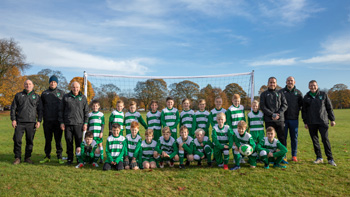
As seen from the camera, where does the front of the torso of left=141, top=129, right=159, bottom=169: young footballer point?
toward the camera

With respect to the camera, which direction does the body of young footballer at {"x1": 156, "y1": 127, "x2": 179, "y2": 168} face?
toward the camera

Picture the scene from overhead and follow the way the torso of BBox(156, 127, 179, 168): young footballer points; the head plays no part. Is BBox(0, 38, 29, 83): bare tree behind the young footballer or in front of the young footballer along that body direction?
behind

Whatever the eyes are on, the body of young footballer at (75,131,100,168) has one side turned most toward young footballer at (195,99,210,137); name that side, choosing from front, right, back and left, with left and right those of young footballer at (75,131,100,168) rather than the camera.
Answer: left

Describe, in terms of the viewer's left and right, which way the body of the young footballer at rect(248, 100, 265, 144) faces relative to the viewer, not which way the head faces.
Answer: facing the viewer

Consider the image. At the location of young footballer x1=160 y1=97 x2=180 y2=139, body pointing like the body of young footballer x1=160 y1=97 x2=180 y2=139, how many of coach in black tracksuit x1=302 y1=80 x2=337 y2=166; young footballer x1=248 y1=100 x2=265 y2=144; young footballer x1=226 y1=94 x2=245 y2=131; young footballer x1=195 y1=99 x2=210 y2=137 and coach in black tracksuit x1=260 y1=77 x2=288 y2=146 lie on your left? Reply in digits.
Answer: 5

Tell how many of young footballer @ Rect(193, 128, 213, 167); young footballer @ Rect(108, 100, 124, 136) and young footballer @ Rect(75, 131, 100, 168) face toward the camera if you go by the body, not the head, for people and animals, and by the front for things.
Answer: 3

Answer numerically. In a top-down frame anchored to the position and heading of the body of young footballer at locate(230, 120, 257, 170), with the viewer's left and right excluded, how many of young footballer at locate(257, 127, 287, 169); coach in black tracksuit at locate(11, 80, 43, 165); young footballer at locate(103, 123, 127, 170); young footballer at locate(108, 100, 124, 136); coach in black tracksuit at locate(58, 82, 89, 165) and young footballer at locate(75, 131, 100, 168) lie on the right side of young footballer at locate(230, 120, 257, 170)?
5

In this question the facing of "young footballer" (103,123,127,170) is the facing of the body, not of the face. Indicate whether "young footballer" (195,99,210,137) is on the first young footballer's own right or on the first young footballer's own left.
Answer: on the first young footballer's own left

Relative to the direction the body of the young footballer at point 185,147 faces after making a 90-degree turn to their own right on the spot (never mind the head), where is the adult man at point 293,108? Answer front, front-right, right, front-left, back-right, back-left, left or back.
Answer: back

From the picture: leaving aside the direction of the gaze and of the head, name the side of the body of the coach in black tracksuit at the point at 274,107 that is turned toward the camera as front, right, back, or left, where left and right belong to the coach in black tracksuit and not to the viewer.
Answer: front

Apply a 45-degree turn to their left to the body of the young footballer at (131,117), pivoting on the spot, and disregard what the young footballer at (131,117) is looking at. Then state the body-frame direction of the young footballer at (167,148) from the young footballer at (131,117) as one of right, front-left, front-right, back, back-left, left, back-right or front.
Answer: front

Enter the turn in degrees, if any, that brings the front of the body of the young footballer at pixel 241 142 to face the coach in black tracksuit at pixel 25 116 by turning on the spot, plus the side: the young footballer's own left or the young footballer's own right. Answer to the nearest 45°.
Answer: approximately 90° to the young footballer's own right

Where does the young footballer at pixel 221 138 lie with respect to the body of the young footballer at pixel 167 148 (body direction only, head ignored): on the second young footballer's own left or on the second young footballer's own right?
on the second young footballer's own left
